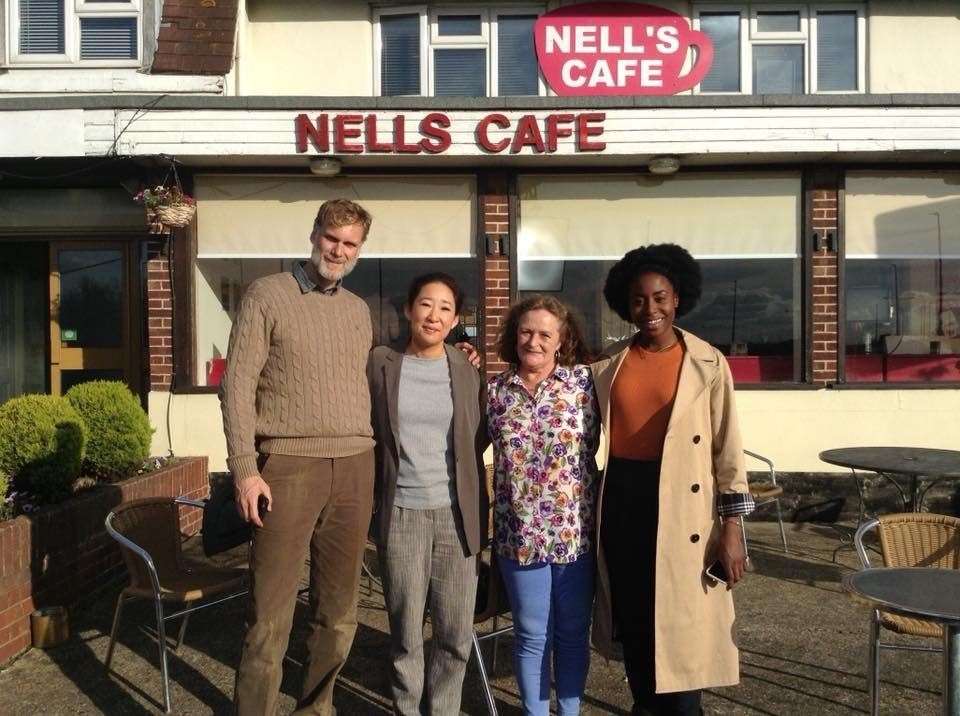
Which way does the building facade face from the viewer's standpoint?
toward the camera

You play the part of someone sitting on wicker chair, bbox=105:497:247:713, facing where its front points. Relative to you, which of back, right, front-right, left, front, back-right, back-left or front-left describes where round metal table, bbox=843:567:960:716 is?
front

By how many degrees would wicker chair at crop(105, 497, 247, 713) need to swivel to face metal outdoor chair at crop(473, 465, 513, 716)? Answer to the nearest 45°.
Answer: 0° — it already faces it

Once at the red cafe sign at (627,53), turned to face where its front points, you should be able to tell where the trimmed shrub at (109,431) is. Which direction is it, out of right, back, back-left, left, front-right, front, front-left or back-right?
front-right

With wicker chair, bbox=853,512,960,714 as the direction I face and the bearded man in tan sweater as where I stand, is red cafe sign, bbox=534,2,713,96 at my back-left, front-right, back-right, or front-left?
front-left

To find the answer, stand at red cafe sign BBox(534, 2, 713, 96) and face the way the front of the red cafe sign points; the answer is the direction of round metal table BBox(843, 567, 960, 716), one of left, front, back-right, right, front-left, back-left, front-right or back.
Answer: front

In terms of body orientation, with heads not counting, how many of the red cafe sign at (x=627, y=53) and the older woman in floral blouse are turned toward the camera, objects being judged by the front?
2

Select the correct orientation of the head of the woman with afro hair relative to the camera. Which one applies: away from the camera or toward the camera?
toward the camera

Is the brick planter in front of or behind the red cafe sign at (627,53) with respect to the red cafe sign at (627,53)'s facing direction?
in front

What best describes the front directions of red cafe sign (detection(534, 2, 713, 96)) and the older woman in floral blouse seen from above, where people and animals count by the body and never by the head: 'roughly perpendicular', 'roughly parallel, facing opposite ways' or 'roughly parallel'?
roughly parallel

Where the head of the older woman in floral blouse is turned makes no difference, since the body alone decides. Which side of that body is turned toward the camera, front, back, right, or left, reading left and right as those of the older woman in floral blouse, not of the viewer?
front

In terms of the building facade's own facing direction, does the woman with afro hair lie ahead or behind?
ahead

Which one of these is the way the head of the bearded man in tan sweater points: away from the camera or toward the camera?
toward the camera

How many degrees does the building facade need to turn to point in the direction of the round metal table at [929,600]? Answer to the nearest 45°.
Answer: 0° — it already faces it
